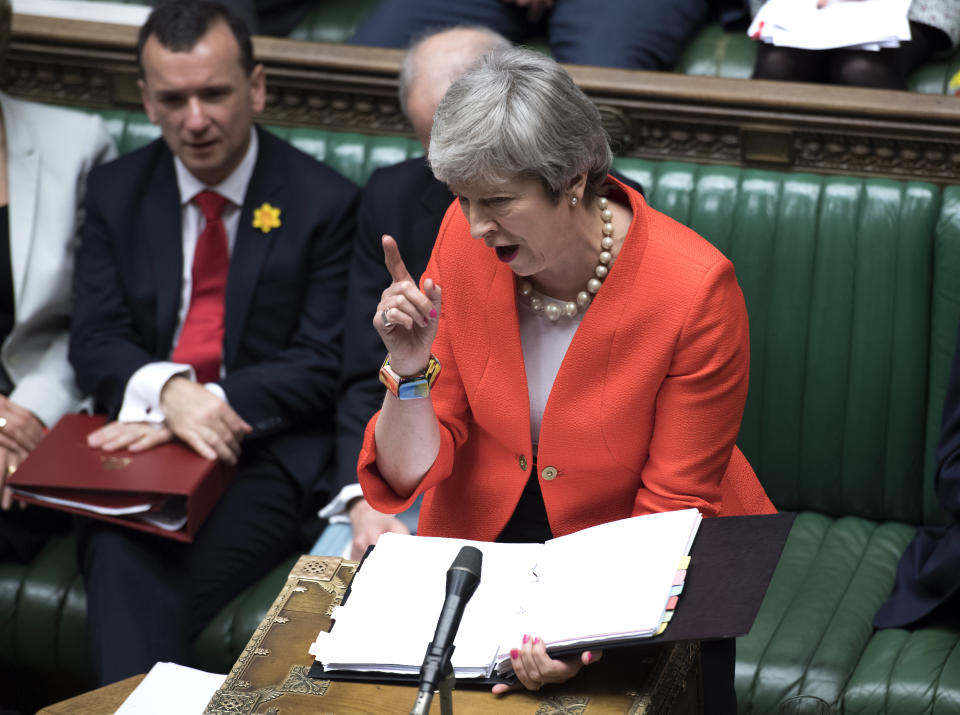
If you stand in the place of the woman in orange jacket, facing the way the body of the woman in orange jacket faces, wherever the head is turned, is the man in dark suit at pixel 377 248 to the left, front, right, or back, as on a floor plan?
right

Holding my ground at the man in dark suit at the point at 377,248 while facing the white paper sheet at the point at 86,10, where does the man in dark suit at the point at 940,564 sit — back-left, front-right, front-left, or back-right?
back-right

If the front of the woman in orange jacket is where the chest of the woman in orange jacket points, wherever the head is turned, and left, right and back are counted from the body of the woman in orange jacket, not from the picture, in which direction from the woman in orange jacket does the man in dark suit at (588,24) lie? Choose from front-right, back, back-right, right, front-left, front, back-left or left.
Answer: back-right

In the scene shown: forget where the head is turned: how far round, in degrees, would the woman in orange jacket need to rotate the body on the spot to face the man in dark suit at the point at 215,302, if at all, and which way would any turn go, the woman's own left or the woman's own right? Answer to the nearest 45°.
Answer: approximately 90° to the woman's own right

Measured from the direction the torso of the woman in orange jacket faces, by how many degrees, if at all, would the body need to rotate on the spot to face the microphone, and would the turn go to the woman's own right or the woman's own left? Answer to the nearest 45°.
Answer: approximately 45° to the woman's own left

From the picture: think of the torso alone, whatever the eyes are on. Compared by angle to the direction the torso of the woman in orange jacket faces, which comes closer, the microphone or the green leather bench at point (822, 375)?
the microphone

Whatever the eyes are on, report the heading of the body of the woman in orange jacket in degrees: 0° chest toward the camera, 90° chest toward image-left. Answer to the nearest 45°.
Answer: approximately 45°

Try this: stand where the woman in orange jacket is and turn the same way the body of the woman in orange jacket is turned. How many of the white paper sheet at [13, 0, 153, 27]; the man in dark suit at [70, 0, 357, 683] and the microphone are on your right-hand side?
2

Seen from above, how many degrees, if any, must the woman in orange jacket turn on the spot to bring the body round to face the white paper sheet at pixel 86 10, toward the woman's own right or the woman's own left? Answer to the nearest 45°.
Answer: approximately 90° to the woman's own right

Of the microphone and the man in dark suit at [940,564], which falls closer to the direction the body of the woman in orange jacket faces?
the microphone
